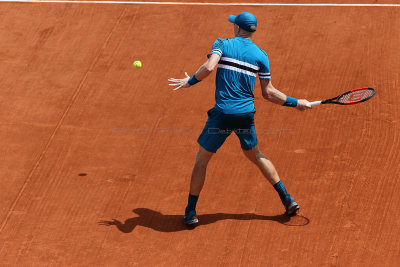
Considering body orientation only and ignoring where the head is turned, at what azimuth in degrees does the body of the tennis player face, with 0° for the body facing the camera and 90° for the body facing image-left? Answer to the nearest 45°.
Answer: approximately 180°

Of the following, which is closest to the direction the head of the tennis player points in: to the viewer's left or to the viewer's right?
to the viewer's left
